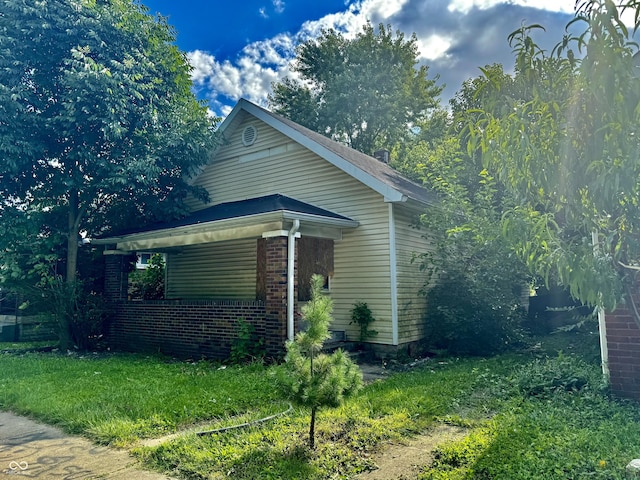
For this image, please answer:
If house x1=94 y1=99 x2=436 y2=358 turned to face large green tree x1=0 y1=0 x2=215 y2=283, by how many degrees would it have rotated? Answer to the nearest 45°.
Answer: approximately 45° to its right

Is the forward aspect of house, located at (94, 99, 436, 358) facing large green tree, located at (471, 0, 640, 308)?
no

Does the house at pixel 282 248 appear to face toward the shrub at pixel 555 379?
no

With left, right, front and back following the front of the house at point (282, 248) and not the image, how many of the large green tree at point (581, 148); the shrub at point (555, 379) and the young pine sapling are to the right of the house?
0

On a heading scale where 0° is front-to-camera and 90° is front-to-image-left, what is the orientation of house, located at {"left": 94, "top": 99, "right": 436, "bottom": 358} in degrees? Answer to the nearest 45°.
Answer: approximately 45°

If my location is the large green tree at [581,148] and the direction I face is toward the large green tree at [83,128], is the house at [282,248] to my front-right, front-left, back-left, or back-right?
front-right

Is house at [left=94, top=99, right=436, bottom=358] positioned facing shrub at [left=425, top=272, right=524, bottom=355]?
no

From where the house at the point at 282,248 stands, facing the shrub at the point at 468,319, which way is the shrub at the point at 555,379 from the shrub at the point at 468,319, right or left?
right

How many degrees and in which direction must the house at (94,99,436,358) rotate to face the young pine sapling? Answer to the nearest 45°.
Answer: approximately 45° to its left
